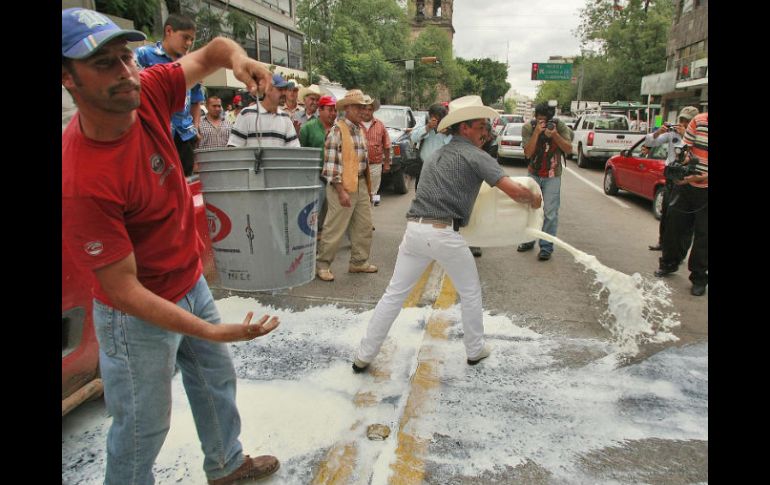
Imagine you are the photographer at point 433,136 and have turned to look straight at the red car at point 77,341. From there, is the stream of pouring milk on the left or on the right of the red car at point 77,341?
left

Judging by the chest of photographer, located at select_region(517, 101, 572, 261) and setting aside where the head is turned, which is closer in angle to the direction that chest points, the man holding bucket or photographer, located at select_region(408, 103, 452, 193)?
the man holding bucket

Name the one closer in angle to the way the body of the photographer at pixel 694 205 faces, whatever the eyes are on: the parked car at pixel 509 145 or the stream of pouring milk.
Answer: the stream of pouring milk

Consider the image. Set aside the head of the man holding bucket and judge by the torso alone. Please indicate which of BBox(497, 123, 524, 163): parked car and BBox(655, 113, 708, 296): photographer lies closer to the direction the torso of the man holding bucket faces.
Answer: the photographer

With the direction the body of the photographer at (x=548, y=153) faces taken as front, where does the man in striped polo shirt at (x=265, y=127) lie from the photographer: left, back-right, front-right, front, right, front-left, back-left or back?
front-right

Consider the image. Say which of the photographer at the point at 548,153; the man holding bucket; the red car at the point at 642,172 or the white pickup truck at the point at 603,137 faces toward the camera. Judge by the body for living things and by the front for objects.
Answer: the photographer

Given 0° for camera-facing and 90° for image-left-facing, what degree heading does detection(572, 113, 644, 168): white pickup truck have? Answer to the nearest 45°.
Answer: approximately 135°

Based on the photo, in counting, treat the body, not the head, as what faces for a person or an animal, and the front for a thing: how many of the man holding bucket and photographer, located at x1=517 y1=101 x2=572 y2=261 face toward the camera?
1
